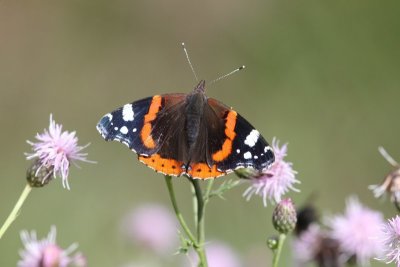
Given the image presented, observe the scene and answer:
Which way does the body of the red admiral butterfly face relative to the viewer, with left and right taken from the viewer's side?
facing away from the viewer

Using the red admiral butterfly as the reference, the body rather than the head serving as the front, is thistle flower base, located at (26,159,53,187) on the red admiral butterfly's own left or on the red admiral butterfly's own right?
on the red admiral butterfly's own left
